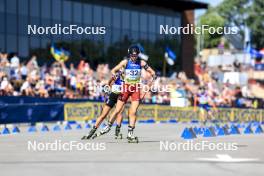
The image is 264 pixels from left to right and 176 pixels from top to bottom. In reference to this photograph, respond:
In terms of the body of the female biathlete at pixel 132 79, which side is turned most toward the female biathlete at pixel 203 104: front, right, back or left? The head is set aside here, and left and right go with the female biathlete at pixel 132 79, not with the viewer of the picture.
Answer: back

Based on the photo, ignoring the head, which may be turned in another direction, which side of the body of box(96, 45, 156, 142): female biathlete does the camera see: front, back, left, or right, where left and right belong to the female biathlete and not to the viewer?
front

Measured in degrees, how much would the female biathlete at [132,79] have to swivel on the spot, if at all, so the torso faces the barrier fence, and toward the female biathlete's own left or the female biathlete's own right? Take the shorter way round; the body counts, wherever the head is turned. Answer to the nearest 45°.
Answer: approximately 180°
